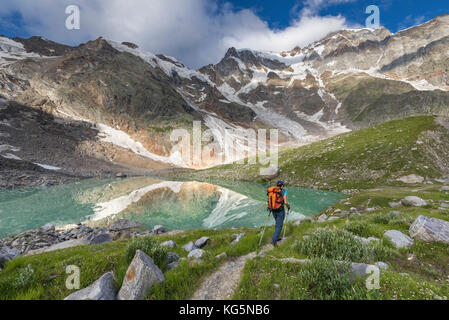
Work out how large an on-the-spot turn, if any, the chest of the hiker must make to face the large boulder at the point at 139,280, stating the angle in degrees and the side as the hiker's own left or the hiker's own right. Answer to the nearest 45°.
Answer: approximately 180°

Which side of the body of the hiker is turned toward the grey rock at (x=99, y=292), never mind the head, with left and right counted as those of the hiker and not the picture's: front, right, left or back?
back

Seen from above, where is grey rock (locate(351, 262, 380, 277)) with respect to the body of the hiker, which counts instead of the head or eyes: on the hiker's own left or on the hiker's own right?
on the hiker's own right

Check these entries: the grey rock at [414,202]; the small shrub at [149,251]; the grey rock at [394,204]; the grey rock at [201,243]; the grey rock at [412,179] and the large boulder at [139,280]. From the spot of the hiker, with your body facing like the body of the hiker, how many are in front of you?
3

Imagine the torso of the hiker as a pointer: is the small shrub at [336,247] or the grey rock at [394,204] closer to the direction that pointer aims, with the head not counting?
the grey rock

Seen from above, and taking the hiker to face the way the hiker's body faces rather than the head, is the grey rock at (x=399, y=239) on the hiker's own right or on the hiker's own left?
on the hiker's own right

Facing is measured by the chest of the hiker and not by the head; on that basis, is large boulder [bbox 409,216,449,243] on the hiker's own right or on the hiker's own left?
on the hiker's own right

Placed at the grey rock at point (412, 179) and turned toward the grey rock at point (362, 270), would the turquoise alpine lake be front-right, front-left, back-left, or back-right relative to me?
front-right

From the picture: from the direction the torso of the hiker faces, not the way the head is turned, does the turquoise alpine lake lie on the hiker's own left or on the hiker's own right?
on the hiker's own left

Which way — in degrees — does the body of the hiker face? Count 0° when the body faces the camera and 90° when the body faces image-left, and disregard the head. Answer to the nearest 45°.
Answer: approximately 225°

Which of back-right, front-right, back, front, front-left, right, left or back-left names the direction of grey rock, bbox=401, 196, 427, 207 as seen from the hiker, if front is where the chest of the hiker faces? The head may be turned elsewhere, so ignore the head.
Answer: front

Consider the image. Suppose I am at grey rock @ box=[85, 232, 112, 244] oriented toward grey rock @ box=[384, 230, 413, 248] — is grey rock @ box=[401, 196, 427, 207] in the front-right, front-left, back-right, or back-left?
front-left

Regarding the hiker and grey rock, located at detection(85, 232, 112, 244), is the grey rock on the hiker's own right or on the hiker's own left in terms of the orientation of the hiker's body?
on the hiker's own left
